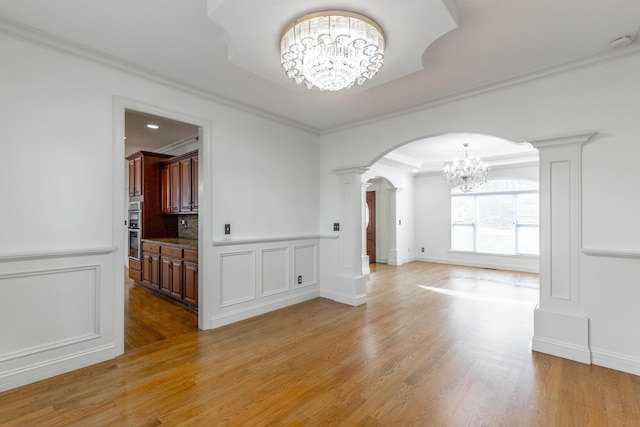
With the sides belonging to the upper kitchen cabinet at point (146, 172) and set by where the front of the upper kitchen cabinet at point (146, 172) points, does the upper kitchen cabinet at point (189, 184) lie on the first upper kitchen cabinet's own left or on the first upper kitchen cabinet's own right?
on the first upper kitchen cabinet's own left

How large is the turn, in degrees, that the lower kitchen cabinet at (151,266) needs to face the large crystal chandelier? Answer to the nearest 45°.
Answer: approximately 45° to its left

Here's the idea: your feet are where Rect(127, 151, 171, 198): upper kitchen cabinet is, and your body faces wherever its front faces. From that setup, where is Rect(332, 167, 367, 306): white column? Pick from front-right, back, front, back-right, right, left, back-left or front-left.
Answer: left

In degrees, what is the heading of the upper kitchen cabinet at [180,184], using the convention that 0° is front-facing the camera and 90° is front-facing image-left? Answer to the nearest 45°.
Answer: approximately 45°

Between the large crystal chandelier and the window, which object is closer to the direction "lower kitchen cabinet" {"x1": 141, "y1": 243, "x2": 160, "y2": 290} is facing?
the large crystal chandelier

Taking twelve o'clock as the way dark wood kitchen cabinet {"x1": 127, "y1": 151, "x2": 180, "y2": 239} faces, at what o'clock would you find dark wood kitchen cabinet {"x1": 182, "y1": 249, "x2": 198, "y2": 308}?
dark wood kitchen cabinet {"x1": 182, "y1": 249, "x2": 198, "y2": 308} is roughly at 10 o'clock from dark wood kitchen cabinet {"x1": 127, "y1": 151, "x2": 180, "y2": 239}.

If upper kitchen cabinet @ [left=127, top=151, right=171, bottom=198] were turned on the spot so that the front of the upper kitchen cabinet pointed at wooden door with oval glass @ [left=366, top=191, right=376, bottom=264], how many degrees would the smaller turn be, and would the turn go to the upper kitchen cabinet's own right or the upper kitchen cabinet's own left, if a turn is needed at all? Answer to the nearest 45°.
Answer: approximately 135° to the upper kitchen cabinet's own left
